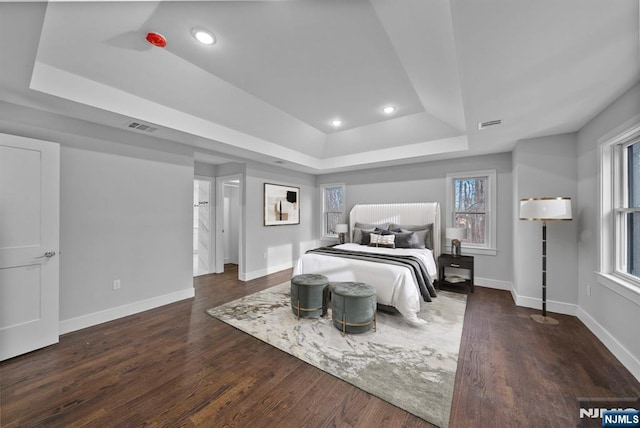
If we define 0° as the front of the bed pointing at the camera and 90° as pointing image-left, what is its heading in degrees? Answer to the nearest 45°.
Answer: approximately 45°

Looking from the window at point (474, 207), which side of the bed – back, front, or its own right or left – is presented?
left

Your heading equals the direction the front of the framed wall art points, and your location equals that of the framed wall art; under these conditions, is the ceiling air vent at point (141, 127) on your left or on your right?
on your right

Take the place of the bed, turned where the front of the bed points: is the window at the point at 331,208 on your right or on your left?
on your right

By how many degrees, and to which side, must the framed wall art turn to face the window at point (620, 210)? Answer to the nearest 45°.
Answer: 0° — it already faces it

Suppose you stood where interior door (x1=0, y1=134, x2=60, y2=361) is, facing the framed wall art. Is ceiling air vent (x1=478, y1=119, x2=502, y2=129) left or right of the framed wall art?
right
